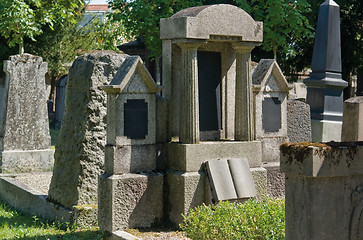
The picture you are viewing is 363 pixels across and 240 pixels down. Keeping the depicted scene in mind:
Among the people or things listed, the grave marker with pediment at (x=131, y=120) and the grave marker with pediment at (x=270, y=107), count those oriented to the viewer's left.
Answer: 0

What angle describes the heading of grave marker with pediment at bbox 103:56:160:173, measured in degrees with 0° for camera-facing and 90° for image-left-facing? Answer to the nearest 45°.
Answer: approximately 315°

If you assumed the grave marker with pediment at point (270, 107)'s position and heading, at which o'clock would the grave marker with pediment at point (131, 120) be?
the grave marker with pediment at point (131, 120) is roughly at 3 o'clock from the grave marker with pediment at point (270, 107).

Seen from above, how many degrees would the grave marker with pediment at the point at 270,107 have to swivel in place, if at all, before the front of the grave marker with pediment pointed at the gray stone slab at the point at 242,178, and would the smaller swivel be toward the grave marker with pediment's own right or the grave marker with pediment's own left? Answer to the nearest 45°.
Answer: approximately 45° to the grave marker with pediment's own right

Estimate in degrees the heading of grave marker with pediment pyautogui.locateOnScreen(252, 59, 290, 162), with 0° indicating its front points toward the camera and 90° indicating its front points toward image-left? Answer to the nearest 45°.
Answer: approximately 315°

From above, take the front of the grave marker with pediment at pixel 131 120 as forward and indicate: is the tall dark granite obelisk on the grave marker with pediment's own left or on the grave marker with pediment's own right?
on the grave marker with pediment's own left

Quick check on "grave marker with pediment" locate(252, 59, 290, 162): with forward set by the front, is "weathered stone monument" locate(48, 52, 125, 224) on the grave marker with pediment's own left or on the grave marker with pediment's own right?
on the grave marker with pediment's own right
